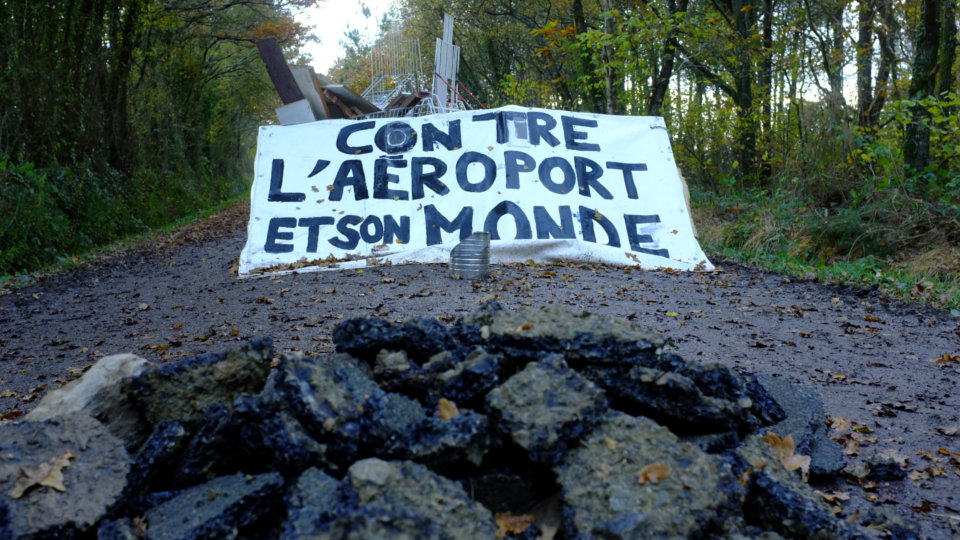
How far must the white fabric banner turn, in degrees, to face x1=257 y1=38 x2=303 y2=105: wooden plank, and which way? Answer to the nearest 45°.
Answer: approximately 135° to its right

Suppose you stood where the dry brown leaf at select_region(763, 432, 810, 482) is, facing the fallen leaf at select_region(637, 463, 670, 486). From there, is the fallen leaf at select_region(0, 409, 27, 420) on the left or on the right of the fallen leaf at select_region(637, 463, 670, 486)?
right

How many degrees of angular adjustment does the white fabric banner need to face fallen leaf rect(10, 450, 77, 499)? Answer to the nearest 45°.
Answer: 0° — it already faces it

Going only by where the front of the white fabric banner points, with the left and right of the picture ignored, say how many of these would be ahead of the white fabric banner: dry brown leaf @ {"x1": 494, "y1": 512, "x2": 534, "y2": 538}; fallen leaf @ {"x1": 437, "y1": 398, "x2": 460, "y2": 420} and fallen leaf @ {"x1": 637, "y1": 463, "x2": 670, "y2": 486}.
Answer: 3

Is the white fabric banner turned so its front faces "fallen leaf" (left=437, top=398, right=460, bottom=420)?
yes

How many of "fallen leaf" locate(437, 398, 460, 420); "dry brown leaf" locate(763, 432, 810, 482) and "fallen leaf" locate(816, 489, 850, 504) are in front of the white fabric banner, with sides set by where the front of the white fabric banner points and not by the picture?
3

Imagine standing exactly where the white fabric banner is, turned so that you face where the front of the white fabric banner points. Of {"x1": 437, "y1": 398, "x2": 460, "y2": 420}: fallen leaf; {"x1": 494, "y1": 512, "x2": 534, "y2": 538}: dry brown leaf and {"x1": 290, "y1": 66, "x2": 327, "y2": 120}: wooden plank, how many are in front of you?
2

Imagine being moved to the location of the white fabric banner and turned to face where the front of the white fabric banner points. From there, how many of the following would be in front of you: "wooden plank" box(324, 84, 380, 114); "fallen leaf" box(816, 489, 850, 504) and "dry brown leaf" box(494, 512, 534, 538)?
2

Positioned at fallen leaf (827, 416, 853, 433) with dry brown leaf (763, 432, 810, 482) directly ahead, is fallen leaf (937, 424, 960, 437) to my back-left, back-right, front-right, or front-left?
back-left

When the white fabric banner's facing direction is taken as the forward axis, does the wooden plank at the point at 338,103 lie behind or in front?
behind

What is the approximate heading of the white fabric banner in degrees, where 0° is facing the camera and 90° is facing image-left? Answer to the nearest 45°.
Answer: approximately 0°
